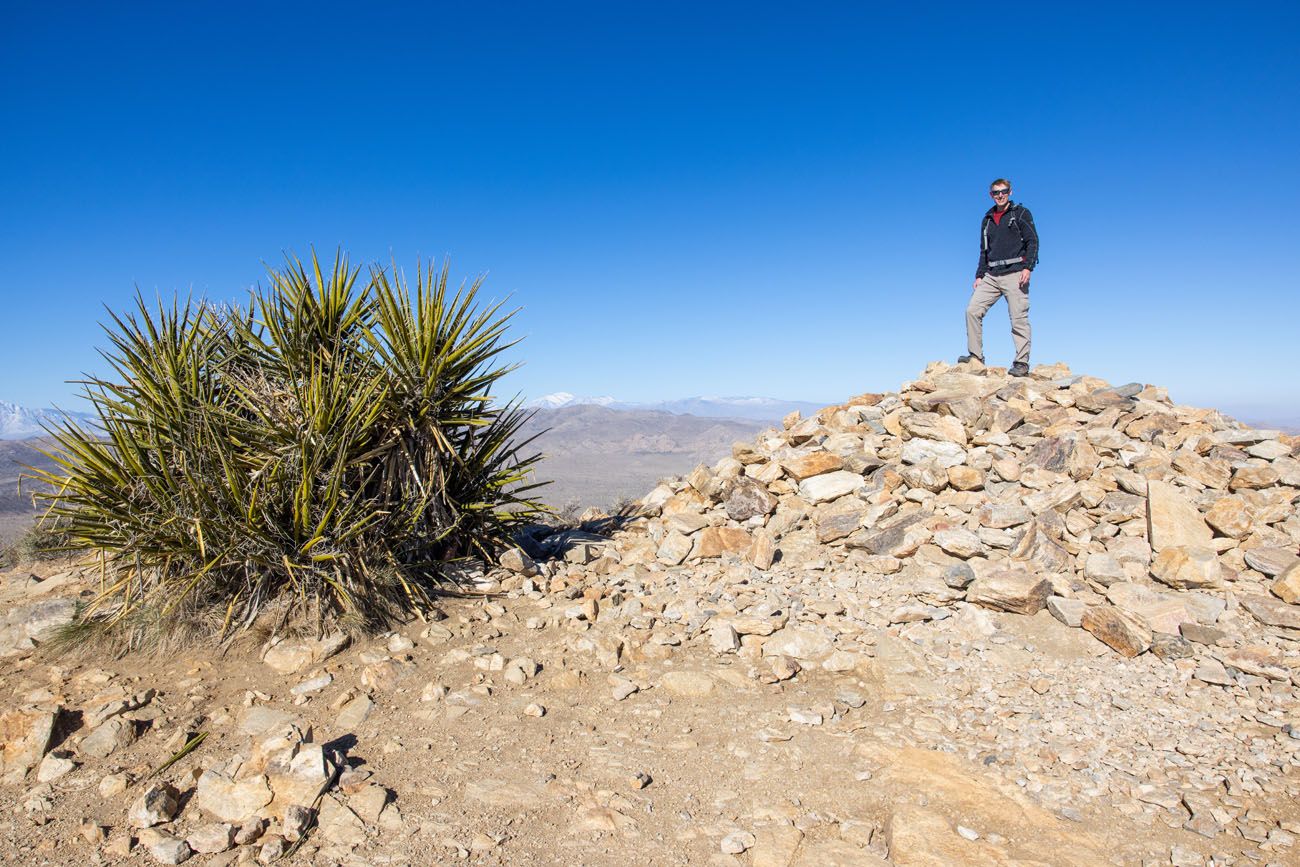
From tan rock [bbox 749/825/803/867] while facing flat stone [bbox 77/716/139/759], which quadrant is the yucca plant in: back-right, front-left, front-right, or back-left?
front-right

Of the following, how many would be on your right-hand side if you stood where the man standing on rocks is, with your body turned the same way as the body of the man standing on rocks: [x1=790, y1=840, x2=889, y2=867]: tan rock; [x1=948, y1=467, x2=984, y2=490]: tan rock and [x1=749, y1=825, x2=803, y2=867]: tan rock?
0

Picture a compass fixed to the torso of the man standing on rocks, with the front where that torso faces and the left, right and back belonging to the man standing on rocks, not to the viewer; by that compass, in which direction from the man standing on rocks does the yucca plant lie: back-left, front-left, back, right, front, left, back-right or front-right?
front

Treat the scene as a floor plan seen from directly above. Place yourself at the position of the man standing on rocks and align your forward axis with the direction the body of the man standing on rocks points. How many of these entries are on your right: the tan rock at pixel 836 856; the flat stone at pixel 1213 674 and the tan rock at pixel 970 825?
0

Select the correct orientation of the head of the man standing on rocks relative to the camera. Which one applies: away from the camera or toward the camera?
toward the camera

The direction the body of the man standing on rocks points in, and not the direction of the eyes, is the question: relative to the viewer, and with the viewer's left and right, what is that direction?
facing the viewer and to the left of the viewer

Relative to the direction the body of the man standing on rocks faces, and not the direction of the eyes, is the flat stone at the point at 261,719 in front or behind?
in front

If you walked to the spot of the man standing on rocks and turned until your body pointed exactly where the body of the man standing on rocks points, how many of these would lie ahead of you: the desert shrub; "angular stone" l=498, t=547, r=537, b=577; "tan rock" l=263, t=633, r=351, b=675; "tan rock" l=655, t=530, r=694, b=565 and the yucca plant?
5

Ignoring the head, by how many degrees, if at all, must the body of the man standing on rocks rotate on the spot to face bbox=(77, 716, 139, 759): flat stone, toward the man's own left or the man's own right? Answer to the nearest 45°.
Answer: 0° — they already face it

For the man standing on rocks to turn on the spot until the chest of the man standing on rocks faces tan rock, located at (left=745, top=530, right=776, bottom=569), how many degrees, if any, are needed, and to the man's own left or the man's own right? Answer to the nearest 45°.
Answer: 0° — they already face it

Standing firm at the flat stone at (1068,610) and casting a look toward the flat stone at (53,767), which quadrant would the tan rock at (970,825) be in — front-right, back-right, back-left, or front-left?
front-left

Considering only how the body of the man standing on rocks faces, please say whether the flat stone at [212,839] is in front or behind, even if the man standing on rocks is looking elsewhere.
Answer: in front
